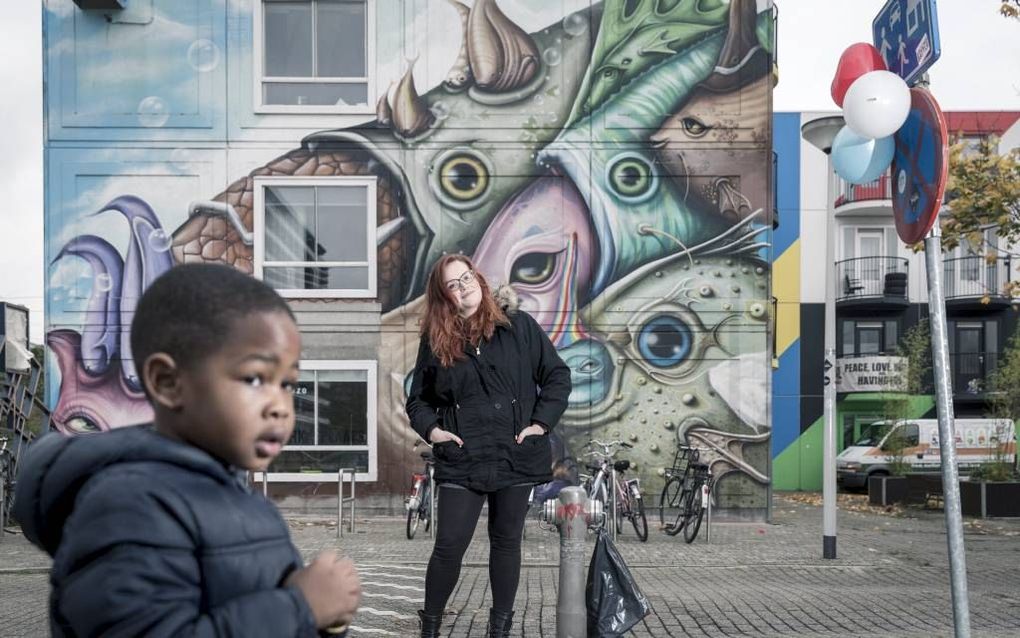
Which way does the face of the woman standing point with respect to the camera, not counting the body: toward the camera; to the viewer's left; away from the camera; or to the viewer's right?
toward the camera

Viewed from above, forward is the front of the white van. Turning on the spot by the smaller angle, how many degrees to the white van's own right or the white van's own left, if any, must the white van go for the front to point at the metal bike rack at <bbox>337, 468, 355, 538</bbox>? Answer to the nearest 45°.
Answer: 0° — it already faces it

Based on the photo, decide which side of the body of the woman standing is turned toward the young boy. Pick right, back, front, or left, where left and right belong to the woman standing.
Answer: front

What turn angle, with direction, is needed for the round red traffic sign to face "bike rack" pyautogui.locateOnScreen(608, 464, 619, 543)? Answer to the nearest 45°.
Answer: approximately 90° to its right

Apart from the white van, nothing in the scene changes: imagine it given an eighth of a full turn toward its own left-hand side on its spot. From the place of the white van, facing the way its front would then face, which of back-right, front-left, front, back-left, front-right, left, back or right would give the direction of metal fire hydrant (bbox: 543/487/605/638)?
front

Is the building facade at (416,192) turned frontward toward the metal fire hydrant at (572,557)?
yes

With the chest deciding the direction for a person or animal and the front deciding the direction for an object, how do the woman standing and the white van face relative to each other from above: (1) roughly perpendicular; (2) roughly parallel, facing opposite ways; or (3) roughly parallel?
roughly perpendicular

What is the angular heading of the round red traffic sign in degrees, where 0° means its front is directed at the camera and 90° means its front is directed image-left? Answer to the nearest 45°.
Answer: approximately 45°

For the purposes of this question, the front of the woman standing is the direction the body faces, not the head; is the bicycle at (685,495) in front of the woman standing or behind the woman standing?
behind

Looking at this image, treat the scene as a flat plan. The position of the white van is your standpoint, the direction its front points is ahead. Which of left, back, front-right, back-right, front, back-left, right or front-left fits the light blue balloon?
front-left

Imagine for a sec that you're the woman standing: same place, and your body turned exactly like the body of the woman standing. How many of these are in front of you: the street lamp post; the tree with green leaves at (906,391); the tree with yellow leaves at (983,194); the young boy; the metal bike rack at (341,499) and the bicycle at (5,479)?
1

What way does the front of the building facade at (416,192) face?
toward the camera

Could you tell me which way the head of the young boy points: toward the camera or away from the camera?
toward the camera

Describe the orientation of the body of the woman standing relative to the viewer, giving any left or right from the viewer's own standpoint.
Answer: facing the viewer

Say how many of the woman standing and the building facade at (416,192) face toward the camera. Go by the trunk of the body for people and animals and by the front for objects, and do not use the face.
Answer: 2

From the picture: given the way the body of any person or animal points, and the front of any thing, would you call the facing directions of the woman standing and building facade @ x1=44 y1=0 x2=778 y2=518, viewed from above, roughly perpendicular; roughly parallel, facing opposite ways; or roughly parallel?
roughly parallel

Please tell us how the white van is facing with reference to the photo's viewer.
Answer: facing the viewer and to the left of the viewer
